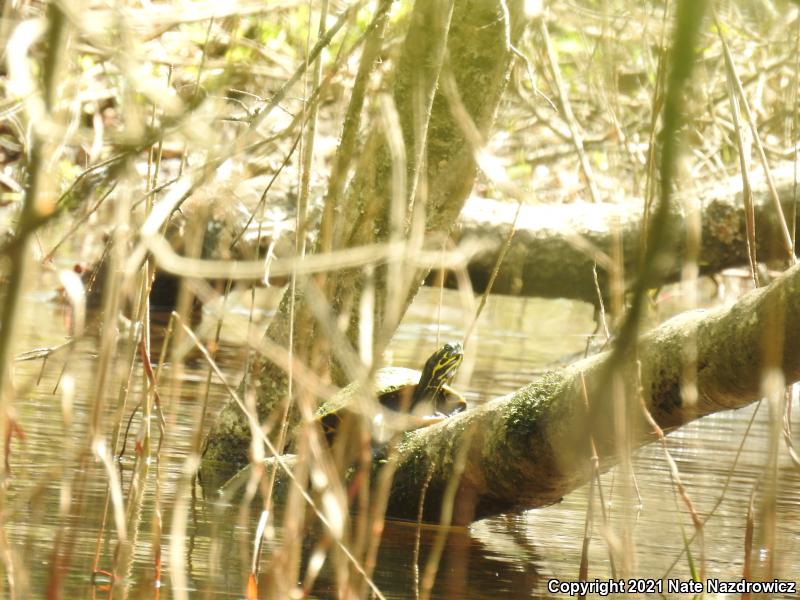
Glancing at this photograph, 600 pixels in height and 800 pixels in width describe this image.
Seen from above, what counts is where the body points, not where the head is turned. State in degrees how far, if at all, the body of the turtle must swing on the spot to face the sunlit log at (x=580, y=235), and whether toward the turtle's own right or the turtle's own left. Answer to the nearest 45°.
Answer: approximately 45° to the turtle's own left

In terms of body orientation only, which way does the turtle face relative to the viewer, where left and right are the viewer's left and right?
facing to the right of the viewer
